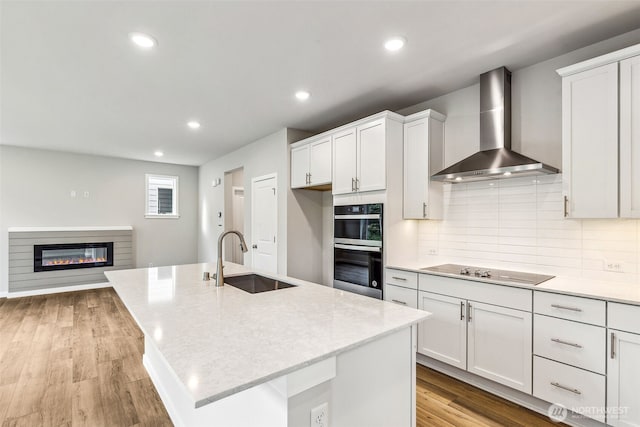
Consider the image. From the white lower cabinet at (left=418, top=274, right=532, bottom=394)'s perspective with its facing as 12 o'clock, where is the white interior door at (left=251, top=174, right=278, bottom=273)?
The white interior door is roughly at 2 o'clock from the white lower cabinet.

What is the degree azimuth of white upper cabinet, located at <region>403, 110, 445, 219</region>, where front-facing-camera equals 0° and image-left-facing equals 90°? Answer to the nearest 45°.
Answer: approximately 45°

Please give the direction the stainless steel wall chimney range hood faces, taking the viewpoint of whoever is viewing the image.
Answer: facing the viewer and to the left of the viewer

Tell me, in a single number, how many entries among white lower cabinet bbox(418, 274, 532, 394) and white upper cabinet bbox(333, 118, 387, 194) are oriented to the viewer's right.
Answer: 0

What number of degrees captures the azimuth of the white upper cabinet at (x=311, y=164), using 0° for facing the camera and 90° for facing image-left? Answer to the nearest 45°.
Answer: approximately 45°

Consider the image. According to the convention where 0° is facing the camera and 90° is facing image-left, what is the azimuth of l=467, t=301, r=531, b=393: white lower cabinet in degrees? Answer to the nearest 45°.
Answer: approximately 45°

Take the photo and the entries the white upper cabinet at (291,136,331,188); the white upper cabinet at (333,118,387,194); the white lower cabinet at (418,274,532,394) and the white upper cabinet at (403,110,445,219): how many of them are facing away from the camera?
0

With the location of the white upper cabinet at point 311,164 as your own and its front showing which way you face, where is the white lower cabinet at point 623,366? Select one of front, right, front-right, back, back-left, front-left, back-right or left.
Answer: left

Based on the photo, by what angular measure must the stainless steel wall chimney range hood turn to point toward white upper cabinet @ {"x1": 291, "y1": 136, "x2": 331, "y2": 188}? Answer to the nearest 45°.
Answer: approximately 45° to its right
